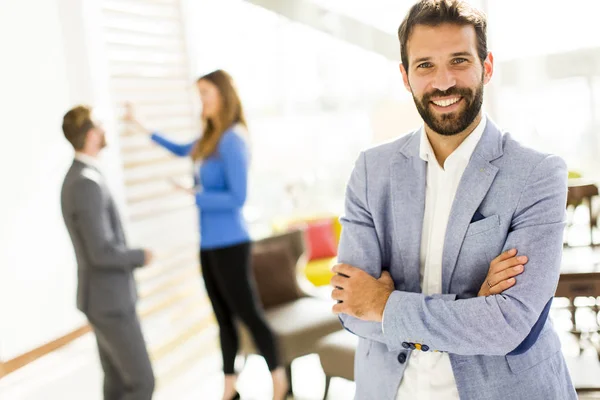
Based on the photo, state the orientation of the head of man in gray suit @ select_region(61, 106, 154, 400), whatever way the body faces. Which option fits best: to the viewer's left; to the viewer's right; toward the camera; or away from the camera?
to the viewer's right

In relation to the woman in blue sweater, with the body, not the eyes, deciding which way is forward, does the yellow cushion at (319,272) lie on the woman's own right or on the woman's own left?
on the woman's own right

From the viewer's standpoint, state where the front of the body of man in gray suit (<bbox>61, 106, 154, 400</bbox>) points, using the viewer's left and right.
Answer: facing to the right of the viewer

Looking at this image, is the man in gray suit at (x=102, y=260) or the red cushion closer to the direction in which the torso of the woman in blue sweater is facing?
the man in gray suit

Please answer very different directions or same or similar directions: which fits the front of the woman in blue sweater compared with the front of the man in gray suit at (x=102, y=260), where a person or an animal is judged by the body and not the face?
very different directions

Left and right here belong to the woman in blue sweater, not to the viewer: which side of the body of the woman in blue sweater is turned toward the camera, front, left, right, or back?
left
